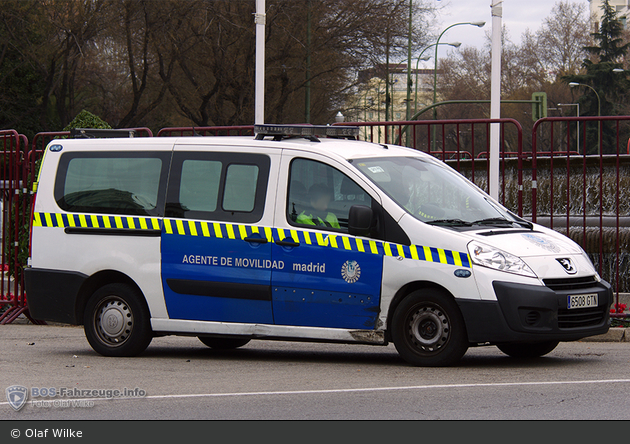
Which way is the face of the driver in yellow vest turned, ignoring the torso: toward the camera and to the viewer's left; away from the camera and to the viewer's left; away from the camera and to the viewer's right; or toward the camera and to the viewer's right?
toward the camera and to the viewer's right

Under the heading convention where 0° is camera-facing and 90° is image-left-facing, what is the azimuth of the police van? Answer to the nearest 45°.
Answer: approximately 315°
